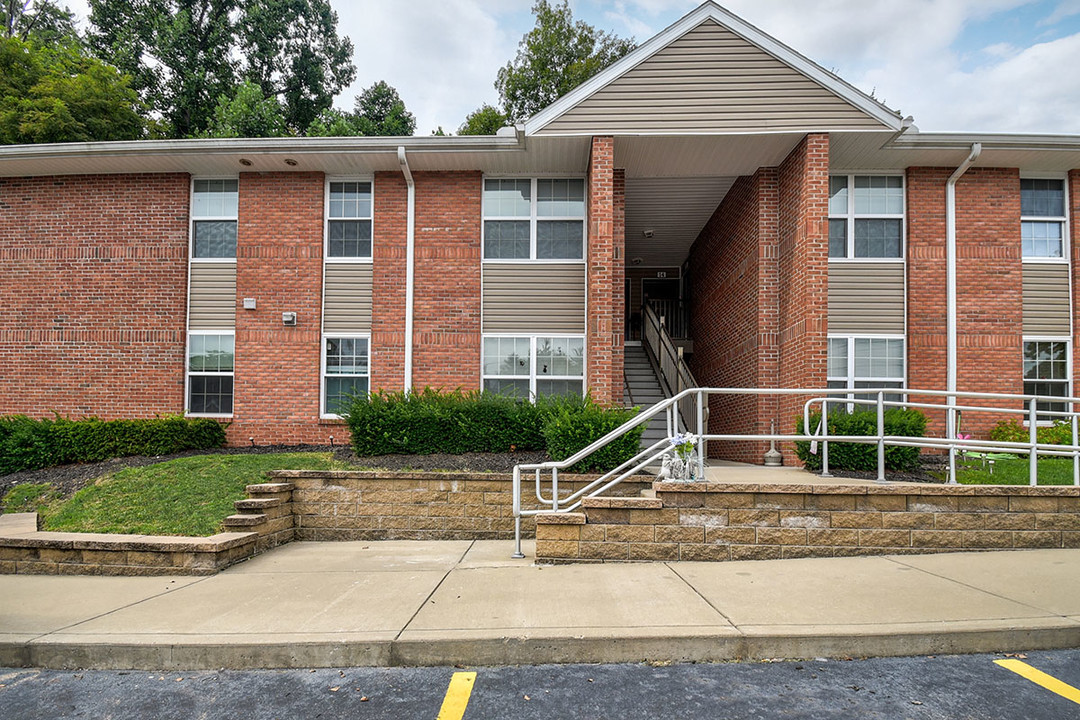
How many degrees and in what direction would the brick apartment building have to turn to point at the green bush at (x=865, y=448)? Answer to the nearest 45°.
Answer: approximately 45° to its left

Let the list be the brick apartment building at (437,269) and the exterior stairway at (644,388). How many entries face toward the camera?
2

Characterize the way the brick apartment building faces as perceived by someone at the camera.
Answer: facing the viewer

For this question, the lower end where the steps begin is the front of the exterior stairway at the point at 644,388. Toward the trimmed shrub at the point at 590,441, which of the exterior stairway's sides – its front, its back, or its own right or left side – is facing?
front

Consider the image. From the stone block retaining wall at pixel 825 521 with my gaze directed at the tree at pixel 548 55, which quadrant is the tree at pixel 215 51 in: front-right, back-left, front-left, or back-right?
front-left

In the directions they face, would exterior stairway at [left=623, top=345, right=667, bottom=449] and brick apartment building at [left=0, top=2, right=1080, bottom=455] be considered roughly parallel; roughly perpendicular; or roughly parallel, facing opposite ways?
roughly parallel

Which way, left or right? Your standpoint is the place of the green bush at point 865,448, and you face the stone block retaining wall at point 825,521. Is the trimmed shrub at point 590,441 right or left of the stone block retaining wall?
right

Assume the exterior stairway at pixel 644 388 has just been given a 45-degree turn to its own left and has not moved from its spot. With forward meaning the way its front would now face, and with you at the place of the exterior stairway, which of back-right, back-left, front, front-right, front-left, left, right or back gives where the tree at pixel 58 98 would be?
back-right

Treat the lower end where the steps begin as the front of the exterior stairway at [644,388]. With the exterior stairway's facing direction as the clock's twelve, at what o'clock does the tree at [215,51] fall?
The tree is roughly at 4 o'clock from the exterior stairway.

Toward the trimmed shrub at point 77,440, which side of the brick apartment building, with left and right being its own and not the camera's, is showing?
right

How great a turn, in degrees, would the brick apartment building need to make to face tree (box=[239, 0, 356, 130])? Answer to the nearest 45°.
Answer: approximately 135° to its right
